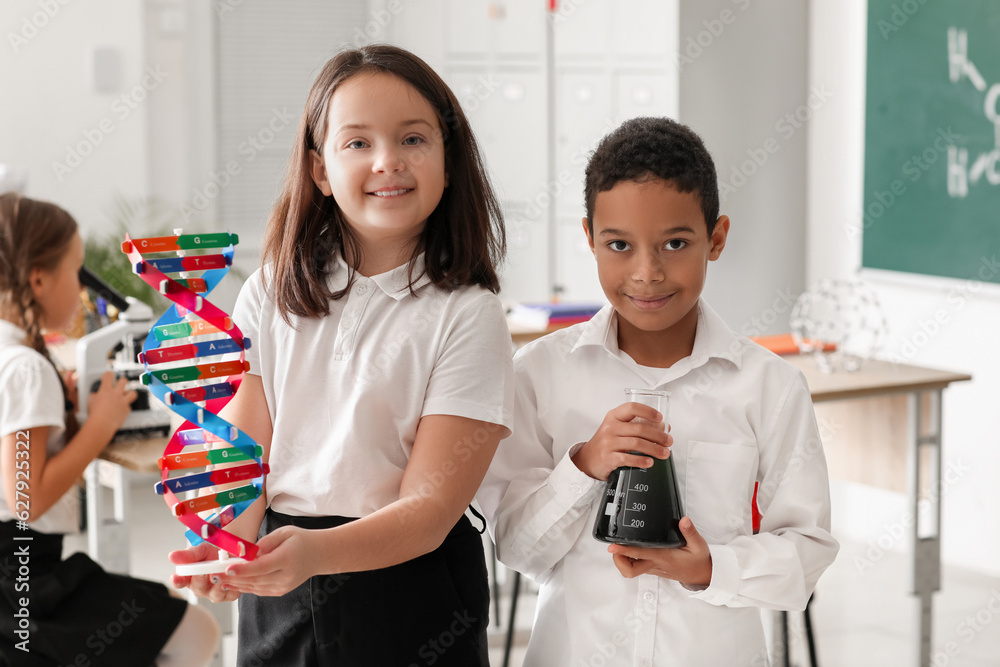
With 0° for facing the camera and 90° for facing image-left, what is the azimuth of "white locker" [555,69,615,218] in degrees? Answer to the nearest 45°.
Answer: approximately 0°

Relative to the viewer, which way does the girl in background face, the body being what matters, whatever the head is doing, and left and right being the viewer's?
facing to the right of the viewer

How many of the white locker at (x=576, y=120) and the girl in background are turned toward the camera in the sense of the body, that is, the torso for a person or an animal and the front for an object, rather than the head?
1

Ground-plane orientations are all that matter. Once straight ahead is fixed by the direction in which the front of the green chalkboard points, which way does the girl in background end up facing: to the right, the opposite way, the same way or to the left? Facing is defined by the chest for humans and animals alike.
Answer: the opposite way

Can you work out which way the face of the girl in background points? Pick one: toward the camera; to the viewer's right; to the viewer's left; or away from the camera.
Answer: to the viewer's right

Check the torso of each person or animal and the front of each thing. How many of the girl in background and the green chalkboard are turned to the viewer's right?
1
